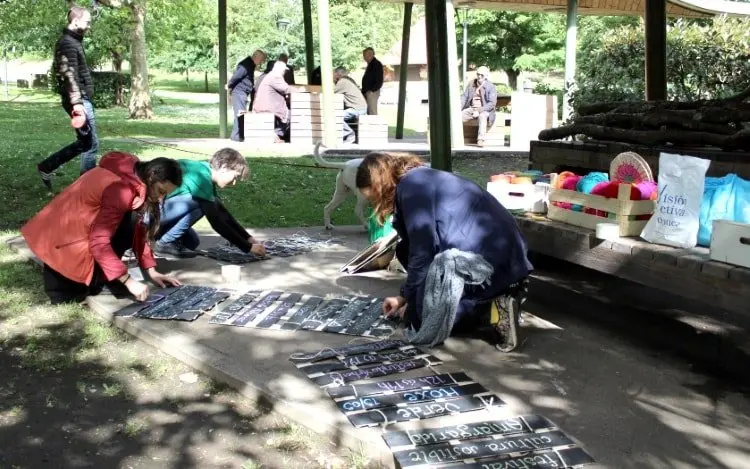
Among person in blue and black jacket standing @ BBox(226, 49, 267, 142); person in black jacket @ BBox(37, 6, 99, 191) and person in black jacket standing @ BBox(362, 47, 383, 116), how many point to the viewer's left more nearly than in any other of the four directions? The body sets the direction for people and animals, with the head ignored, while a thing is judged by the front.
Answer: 1

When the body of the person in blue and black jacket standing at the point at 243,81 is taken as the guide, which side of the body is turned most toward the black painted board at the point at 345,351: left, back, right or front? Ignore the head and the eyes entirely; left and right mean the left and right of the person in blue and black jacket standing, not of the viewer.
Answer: right

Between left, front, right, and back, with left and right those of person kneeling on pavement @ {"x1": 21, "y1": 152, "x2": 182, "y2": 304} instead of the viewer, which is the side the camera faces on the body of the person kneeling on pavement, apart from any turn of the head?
right

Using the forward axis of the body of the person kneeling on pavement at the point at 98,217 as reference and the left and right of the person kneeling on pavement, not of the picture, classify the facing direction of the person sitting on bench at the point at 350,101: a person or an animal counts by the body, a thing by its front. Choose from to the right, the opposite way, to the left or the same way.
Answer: the opposite way

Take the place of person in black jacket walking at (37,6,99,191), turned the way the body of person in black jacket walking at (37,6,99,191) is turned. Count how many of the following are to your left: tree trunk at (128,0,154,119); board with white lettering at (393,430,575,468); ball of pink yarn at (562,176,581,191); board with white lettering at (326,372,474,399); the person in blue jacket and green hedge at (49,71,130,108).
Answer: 2

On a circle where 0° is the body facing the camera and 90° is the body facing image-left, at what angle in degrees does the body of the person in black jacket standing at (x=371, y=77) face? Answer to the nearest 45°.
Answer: approximately 90°

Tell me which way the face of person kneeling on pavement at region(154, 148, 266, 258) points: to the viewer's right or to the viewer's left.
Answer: to the viewer's right

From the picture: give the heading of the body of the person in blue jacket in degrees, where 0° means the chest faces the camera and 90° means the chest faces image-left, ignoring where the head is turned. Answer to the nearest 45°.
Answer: approximately 90°

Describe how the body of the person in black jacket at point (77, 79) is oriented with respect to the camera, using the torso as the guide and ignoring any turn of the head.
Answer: to the viewer's right

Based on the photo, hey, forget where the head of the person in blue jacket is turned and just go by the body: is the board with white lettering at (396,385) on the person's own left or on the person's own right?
on the person's own left

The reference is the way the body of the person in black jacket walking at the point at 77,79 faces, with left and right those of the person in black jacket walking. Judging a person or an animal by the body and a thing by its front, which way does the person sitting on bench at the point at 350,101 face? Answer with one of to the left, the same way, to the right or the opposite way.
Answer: the opposite way

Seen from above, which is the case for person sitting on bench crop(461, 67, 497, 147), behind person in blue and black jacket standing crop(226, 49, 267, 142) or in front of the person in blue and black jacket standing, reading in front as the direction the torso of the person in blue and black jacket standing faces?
in front

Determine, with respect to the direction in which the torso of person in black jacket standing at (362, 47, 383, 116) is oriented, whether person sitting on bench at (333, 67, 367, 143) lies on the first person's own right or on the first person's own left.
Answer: on the first person's own left

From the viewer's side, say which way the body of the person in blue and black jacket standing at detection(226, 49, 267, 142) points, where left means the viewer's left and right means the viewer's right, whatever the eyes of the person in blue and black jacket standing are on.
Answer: facing to the right of the viewer

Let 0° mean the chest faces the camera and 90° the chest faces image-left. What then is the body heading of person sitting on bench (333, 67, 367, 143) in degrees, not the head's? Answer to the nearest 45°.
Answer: approximately 90°
